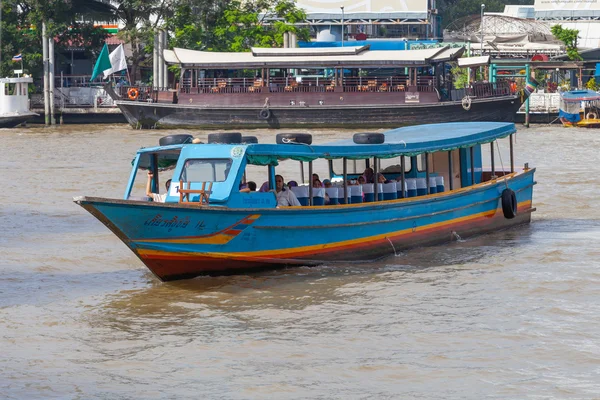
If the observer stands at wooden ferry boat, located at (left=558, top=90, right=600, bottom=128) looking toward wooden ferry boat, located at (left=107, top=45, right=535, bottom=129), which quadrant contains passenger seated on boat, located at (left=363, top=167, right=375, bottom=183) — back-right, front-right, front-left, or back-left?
front-left

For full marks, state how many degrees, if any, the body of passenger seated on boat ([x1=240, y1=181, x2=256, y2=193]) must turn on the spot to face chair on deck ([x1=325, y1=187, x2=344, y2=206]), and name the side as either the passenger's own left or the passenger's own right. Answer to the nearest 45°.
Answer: approximately 135° to the passenger's own right

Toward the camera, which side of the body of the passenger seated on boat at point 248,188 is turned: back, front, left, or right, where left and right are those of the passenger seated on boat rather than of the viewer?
left

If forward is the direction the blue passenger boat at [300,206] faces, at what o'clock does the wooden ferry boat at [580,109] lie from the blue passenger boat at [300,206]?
The wooden ferry boat is roughly at 5 o'clock from the blue passenger boat.
